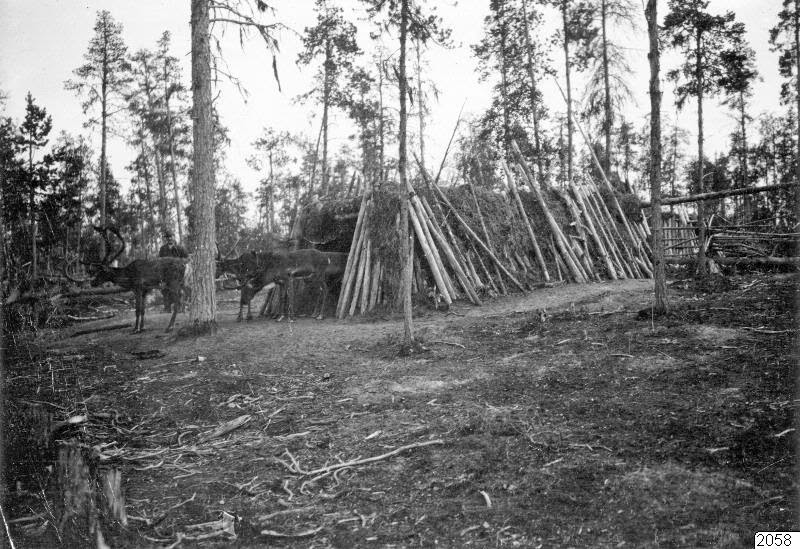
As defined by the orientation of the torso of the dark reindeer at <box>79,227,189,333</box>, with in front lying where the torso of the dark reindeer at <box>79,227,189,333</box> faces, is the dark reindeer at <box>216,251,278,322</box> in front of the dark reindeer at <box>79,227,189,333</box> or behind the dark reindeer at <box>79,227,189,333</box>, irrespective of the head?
behind

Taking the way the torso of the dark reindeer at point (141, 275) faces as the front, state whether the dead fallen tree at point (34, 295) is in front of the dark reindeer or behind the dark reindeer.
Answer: in front

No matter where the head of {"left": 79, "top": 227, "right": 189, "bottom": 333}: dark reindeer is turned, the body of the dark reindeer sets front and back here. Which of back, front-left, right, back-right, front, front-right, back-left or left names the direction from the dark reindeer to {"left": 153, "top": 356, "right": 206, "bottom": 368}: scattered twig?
left

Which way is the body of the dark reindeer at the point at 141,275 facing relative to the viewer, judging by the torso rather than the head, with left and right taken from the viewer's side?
facing to the left of the viewer

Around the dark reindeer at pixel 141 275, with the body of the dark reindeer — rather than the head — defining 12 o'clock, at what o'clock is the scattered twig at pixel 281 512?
The scattered twig is roughly at 9 o'clock from the dark reindeer.

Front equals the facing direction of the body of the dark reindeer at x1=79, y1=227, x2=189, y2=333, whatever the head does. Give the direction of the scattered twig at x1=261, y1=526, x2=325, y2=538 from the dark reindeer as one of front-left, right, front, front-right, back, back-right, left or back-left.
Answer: left

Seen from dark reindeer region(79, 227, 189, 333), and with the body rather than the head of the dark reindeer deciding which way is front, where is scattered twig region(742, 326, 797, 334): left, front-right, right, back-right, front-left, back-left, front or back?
back-left

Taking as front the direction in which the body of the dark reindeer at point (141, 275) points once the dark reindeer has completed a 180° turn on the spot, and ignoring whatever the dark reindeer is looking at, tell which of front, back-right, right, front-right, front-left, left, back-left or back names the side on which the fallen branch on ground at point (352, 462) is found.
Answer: right
